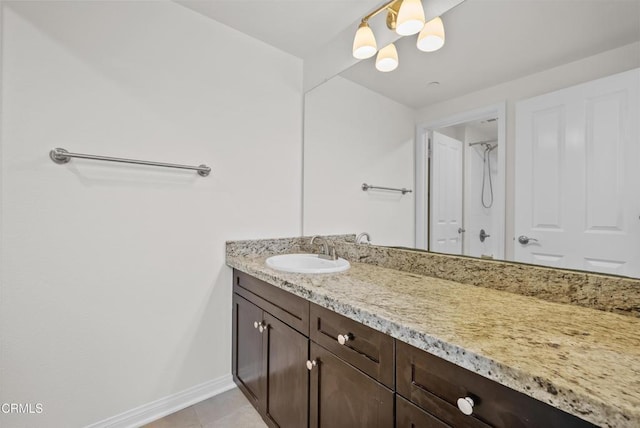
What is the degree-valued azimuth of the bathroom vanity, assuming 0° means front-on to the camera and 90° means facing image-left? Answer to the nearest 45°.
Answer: approximately 45°

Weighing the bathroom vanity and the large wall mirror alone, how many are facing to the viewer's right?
0

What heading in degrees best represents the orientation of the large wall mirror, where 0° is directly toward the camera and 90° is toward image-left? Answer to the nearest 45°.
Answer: approximately 45°

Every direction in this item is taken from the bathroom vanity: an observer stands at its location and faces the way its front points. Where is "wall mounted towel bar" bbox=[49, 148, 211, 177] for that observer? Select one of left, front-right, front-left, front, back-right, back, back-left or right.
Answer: front-right
